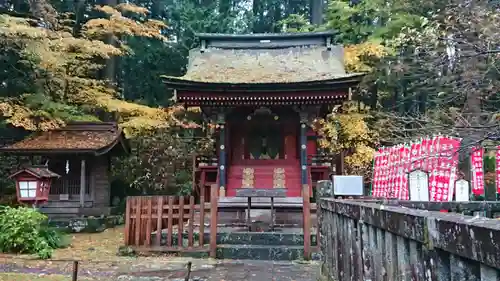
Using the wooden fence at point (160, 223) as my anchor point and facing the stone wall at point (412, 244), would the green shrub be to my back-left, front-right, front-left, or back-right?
back-right

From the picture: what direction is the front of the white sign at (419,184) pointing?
toward the camera

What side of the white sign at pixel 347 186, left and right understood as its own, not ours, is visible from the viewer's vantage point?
front

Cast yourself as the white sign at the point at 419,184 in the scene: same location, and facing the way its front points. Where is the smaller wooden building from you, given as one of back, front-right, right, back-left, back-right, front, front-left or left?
right

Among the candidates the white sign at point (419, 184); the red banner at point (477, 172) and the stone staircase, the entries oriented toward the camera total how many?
3

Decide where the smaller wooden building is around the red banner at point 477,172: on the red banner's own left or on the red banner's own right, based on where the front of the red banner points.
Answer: on the red banner's own right

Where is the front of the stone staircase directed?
toward the camera

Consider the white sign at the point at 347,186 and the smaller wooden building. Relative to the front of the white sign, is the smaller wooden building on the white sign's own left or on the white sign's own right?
on the white sign's own right

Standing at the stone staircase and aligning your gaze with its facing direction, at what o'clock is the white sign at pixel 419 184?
The white sign is roughly at 8 o'clock from the stone staircase.

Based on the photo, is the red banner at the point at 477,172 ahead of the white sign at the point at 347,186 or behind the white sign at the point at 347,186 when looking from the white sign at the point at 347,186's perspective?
behind

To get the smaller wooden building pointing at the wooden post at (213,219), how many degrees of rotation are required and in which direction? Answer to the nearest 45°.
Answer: approximately 45° to its left

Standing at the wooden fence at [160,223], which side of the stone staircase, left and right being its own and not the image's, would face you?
right
